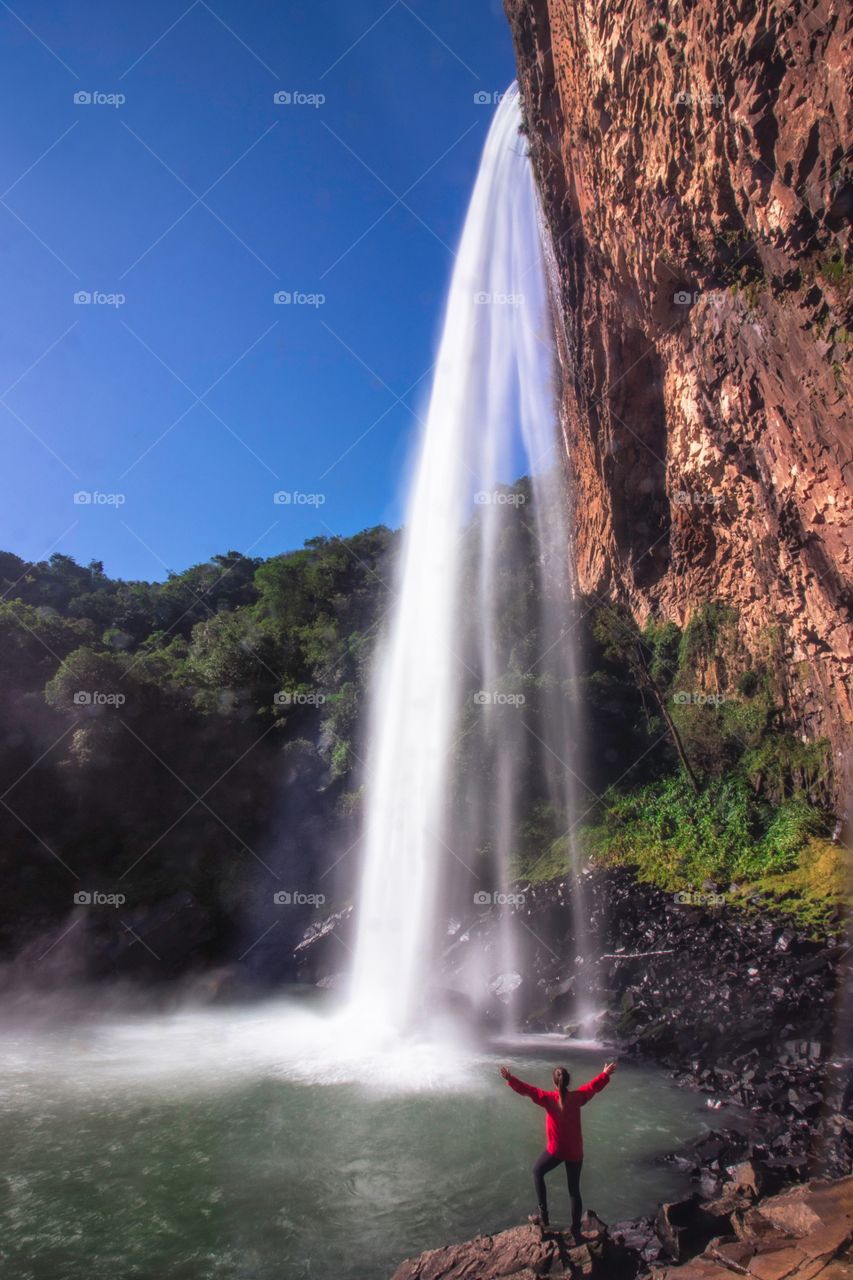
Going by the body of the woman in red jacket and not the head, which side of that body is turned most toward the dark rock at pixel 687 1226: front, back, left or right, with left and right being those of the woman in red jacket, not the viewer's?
right

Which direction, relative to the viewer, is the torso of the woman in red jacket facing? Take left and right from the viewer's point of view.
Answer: facing away from the viewer
